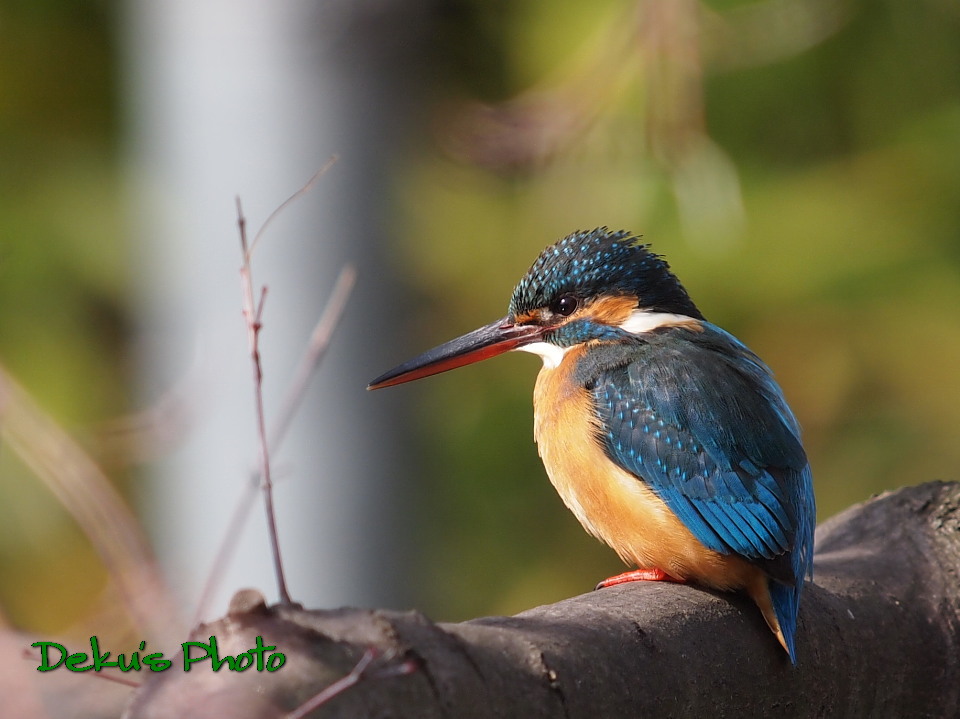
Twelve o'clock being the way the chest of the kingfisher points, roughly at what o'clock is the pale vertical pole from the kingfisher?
The pale vertical pole is roughly at 2 o'clock from the kingfisher.

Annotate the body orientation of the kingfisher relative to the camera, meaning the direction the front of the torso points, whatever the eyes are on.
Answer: to the viewer's left
